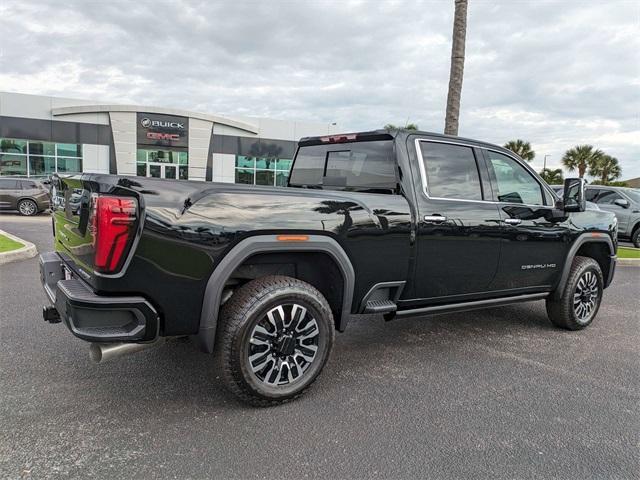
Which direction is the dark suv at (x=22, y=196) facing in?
to the viewer's left

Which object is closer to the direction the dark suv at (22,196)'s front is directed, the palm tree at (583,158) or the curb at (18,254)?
the curb

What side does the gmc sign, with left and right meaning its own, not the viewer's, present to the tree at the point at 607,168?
left

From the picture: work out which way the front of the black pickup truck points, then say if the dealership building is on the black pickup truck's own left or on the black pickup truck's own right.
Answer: on the black pickup truck's own left

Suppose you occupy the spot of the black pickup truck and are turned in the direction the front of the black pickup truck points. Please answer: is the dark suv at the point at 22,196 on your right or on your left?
on your left

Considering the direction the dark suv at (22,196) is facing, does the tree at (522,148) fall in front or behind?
behind

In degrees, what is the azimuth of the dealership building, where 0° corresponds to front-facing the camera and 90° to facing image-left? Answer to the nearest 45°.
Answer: approximately 0°

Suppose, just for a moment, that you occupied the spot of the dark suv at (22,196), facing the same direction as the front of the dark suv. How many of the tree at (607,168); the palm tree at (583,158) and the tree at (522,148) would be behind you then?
3

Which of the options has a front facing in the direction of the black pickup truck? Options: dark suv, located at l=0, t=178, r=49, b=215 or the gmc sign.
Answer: the gmc sign
